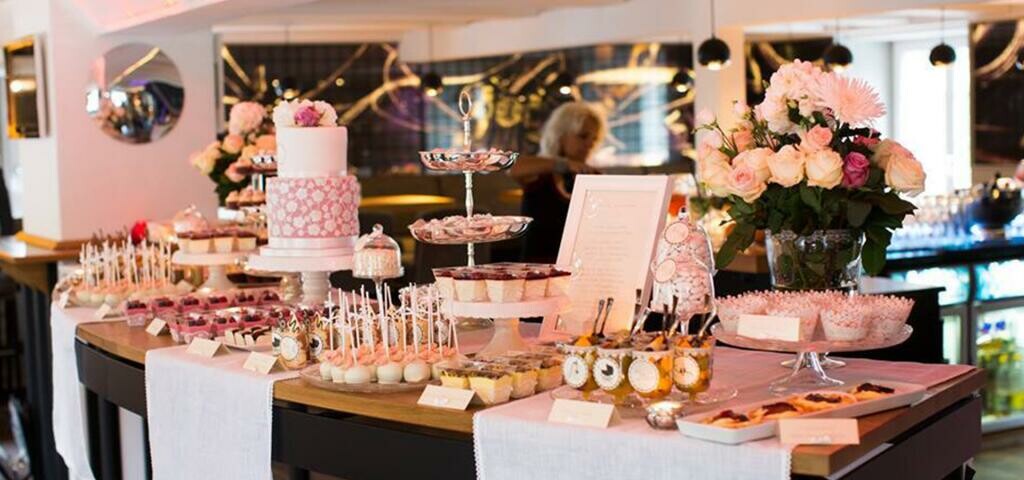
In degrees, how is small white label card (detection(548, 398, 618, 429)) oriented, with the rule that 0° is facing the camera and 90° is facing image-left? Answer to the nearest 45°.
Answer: approximately 0°

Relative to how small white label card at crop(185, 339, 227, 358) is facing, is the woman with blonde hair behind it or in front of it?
behind

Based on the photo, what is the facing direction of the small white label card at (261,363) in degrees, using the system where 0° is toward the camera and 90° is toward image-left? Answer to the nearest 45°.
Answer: approximately 45°

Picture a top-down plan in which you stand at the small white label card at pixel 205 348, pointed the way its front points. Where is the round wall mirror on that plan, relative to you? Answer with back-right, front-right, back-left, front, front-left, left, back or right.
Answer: back-right

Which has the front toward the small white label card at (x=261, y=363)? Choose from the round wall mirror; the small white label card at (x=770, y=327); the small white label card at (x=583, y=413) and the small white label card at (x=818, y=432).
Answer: the round wall mirror

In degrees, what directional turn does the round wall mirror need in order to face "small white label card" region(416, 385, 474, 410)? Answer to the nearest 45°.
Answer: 0° — it already faces it

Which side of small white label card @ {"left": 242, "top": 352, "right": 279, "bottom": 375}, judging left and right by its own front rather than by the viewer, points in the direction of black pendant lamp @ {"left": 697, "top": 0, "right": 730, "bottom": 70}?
back
